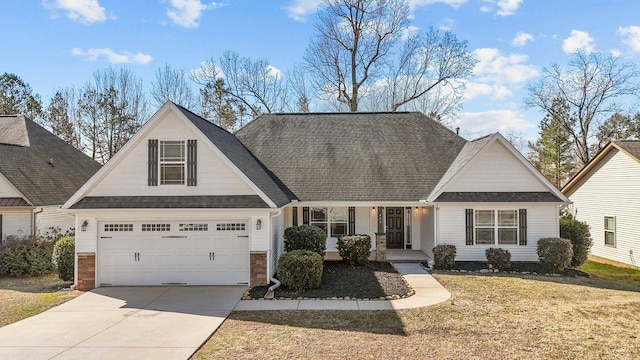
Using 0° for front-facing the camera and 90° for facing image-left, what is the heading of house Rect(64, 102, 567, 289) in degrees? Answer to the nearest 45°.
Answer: approximately 0°

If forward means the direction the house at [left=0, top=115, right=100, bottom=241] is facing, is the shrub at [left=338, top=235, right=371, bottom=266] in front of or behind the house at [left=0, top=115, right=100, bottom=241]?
in front

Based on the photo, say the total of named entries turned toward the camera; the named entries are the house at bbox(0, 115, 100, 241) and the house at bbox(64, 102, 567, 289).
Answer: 2

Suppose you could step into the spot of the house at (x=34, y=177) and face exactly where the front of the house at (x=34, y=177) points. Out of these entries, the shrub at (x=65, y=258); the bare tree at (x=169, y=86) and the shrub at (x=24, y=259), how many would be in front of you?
2

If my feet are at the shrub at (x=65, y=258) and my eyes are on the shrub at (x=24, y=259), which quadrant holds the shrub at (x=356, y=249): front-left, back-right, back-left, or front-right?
back-right

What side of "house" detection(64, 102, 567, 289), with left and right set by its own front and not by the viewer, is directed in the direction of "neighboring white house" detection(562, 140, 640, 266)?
left

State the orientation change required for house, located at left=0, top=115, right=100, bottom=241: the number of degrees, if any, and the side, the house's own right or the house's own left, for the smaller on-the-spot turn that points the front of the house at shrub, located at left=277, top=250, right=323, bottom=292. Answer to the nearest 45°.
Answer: approximately 45° to the house's own left

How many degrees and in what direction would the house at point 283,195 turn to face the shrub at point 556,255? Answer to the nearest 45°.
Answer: approximately 90° to its left

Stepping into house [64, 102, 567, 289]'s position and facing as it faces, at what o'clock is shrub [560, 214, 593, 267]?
The shrub is roughly at 9 o'clock from the house.

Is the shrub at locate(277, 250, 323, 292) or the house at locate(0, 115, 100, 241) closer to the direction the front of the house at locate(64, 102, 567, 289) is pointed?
the shrub

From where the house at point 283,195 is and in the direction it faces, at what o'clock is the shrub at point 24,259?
The shrub is roughly at 3 o'clock from the house.
